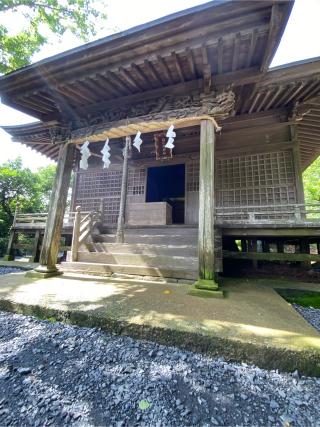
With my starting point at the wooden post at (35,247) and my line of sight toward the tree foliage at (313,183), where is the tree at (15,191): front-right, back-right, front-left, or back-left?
back-left

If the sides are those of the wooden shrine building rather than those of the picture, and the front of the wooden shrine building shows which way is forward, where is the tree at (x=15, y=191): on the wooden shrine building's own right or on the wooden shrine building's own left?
on the wooden shrine building's own right

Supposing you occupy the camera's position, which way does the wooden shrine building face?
facing the viewer

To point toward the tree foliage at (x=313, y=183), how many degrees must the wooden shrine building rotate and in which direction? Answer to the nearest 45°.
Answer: approximately 135° to its left

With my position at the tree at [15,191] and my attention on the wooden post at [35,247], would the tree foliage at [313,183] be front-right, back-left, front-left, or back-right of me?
front-left

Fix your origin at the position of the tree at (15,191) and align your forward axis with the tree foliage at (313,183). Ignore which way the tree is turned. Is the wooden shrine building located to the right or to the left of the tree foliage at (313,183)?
right
